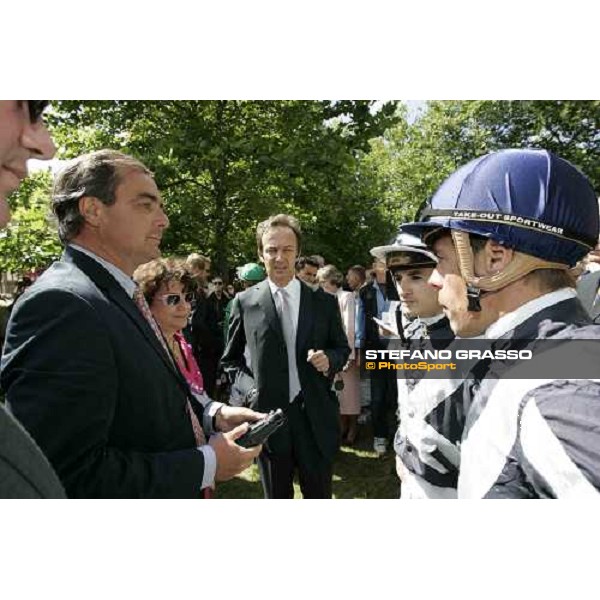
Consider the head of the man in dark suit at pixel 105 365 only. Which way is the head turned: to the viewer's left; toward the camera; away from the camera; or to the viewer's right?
to the viewer's right

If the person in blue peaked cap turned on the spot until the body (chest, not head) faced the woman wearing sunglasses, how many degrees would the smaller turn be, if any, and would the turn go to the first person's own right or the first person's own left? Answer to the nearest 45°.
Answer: approximately 45° to the first person's own right

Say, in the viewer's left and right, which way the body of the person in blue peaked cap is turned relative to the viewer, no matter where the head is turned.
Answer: facing to the left of the viewer

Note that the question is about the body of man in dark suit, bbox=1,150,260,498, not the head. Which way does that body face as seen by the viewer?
to the viewer's right

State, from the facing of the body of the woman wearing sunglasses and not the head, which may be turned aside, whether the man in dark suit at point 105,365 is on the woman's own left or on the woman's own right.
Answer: on the woman's own right

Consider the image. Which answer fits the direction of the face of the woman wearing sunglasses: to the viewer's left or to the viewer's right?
to the viewer's right

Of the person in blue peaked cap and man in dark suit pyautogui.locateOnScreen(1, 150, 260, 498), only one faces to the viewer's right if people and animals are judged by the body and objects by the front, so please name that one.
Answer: the man in dark suit

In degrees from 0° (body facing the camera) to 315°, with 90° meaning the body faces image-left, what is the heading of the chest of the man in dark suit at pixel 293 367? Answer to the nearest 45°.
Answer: approximately 0°
